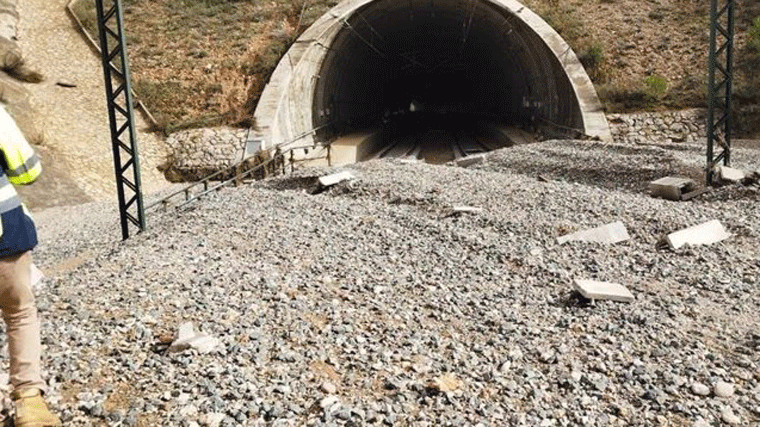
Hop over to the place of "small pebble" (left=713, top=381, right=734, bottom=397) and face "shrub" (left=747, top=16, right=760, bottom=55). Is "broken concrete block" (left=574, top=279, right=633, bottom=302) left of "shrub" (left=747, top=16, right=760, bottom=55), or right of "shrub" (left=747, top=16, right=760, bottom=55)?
left

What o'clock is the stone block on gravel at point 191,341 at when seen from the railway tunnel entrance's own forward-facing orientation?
The stone block on gravel is roughly at 12 o'clock from the railway tunnel entrance.

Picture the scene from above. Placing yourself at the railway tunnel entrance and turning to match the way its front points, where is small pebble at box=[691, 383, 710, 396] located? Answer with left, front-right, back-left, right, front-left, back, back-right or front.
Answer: front

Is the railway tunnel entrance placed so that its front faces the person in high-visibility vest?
yes

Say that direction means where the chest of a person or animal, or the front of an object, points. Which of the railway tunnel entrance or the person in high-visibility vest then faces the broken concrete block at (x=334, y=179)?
the railway tunnel entrance

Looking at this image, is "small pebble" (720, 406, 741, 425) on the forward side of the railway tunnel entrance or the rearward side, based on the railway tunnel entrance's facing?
on the forward side

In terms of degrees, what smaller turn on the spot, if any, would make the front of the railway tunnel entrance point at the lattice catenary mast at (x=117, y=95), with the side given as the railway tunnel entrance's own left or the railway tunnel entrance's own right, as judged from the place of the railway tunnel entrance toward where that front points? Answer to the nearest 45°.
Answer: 0° — it already faces it

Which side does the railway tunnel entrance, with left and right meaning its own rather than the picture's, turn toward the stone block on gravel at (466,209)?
front

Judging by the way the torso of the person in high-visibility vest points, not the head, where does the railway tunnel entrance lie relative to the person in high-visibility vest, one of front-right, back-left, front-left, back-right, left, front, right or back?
back-left

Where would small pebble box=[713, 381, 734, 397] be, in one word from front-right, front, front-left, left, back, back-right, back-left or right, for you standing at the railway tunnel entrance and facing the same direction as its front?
front

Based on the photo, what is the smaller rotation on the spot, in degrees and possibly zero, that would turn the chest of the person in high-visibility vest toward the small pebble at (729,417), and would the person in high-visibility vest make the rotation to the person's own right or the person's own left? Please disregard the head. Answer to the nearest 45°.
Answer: approximately 45° to the person's own left

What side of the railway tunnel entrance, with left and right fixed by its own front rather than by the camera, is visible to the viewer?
front

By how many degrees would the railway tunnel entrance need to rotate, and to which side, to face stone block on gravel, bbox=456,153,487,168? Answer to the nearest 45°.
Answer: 0° — it already faces it
